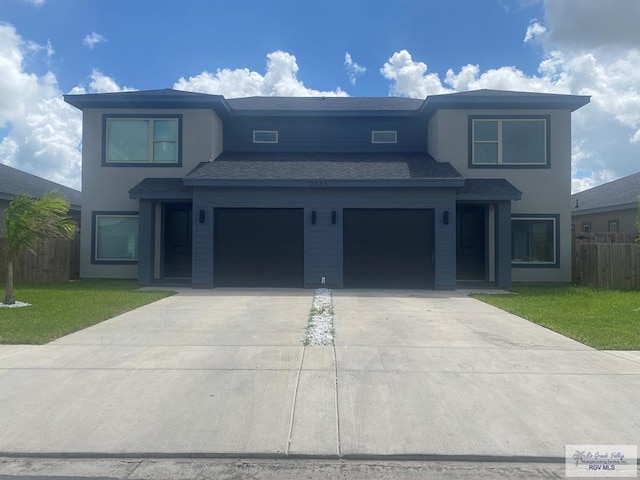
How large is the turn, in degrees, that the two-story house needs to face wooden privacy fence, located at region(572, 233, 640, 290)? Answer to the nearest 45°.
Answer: approximately 90° to its left

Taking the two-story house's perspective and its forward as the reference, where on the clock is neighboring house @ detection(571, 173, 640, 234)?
The neighboring house is roughly at 8 o'clock from the two-story house.

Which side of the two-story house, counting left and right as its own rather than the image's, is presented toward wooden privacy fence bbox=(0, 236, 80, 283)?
right

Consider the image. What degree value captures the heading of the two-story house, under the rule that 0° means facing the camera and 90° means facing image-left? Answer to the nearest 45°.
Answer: approximately 0°

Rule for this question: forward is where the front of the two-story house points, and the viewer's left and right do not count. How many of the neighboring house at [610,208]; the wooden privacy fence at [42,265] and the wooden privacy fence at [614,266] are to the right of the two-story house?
1

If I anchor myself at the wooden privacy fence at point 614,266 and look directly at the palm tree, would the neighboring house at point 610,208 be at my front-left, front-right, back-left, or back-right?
back-right

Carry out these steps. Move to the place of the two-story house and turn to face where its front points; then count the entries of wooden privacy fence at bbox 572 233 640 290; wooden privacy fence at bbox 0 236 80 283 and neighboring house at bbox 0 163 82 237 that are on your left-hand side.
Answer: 1

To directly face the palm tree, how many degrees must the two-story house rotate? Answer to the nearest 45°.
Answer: approximately 45° to its right

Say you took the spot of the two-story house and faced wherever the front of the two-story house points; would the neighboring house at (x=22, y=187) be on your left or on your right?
on your right
